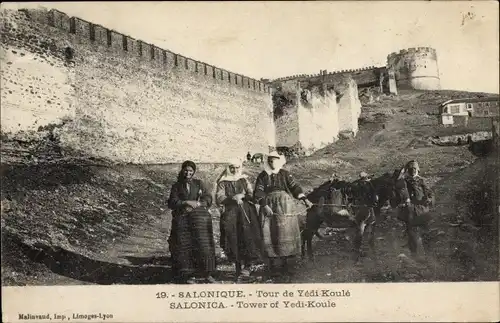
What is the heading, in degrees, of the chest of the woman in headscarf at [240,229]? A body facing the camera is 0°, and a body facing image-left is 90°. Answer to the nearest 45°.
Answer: approximately 0°

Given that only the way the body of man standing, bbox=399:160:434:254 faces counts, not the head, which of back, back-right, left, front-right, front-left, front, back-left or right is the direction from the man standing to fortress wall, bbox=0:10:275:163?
right

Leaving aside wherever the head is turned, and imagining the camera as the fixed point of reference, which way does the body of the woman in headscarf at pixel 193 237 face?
toward the camera

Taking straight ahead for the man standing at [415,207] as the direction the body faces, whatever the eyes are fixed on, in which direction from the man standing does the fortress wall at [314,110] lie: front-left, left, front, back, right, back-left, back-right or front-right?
back-right

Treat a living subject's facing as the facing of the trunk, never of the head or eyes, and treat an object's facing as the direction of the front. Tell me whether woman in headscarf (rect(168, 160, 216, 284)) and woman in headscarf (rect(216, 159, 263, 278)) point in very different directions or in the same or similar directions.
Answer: same or similar directions

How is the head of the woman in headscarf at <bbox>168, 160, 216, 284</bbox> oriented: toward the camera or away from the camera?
toward the camera

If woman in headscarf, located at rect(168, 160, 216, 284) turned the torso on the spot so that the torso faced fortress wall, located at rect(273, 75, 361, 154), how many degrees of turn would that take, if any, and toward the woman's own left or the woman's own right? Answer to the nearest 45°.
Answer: approximately 135° to the woman's own left
